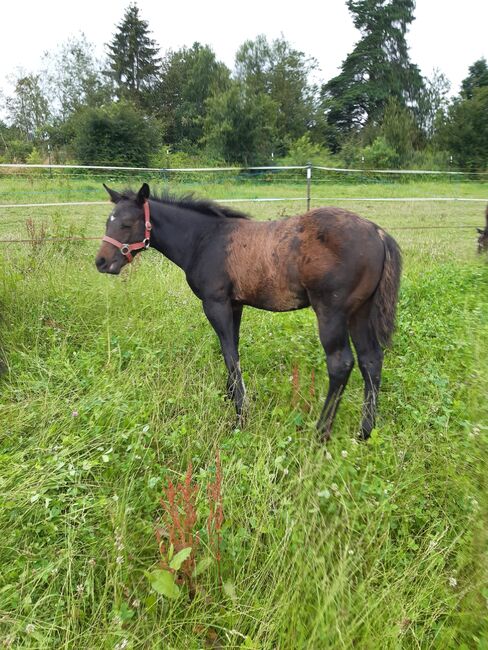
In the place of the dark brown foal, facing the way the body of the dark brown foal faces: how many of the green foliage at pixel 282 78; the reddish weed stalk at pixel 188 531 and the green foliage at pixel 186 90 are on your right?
2

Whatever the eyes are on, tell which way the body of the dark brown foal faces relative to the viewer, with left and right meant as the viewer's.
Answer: facing to the left of the viewer

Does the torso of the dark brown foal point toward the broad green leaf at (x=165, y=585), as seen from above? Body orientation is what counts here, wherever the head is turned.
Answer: no

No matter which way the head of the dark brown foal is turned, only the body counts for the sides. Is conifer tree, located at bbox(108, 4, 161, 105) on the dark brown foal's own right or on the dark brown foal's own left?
on the dark brown foal's own right

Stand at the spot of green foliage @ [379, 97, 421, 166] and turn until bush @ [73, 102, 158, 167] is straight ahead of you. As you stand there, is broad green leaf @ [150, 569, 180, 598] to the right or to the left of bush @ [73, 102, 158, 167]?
left

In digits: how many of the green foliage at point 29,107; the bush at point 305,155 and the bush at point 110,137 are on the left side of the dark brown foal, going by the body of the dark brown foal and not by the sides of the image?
0

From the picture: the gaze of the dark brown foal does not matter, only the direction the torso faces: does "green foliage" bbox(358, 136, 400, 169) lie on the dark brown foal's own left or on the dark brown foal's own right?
on the dark brown foal's own right

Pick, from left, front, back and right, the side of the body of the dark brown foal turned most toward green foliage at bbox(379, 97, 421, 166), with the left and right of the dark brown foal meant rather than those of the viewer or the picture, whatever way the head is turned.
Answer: right

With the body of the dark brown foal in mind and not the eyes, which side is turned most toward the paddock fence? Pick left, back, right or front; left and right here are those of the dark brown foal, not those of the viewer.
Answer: right

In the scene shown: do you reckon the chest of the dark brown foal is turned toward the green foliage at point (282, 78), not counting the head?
no

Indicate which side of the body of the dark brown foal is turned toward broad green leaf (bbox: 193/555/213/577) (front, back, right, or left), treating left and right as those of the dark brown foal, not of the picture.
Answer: left

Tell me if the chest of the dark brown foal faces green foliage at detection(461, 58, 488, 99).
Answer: no

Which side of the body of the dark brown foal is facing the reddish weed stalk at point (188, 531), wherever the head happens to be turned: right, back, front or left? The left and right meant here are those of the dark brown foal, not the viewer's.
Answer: left

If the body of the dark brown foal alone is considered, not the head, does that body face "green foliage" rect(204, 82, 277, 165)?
no

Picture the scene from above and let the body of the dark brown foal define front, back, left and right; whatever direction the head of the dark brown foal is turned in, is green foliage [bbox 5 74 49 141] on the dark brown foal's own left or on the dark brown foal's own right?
on the dark brown foal's own right

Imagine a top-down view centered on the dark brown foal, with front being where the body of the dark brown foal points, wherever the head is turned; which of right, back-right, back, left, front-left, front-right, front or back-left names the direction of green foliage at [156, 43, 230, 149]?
right
